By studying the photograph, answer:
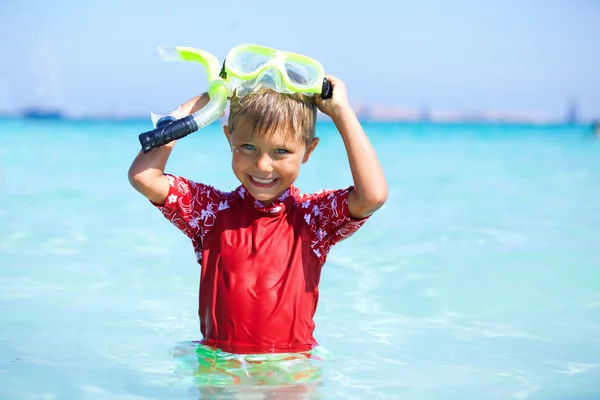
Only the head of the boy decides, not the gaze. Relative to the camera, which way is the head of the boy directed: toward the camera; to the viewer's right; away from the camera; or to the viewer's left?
toward the camera

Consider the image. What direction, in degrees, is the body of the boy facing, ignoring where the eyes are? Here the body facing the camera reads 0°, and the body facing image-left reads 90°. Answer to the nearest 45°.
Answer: approximately 0°
